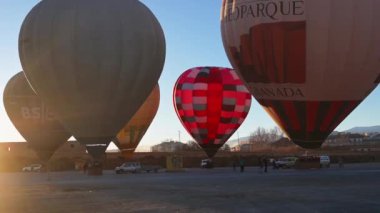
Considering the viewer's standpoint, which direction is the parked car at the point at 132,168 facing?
facing to the left of the viewer

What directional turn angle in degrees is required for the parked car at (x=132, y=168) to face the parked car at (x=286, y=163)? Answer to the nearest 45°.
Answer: approximately 180°
